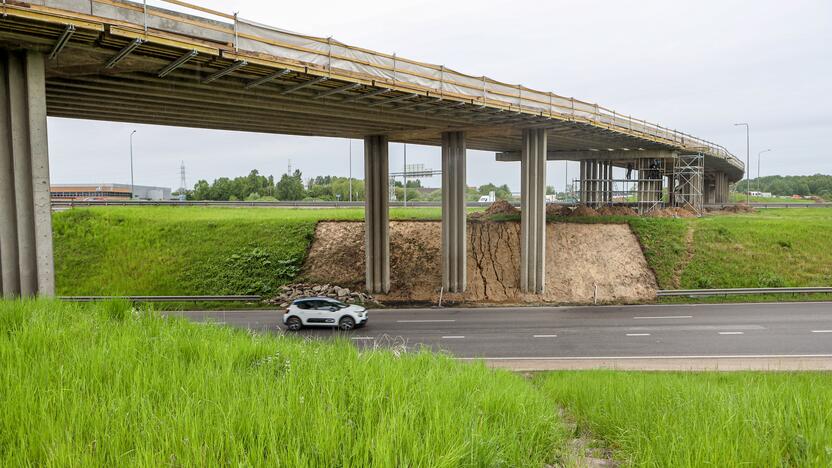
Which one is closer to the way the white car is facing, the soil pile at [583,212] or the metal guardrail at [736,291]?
the metal guardrail

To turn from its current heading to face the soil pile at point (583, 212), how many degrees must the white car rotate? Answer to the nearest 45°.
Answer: approximately 45° to its left

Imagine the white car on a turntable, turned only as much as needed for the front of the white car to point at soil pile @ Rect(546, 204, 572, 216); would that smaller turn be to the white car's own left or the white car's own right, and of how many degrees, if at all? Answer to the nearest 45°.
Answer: approximately 45° to the white car's own left

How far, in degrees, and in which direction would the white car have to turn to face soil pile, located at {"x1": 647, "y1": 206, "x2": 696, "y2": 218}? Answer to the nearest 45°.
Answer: approximately 45° to its left

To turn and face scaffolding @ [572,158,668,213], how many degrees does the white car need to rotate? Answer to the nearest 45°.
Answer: approximately 45° to its left

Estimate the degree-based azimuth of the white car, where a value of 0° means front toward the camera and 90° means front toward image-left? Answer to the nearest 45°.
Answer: approximately 270°

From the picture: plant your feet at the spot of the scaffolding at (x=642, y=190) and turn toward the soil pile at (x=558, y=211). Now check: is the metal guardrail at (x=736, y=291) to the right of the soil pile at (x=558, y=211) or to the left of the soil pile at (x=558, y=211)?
left

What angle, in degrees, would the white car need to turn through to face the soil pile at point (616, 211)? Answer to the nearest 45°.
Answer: approximately 45° to its left

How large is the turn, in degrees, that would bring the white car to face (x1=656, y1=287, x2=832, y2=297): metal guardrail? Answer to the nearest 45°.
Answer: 0° — it already faces it
